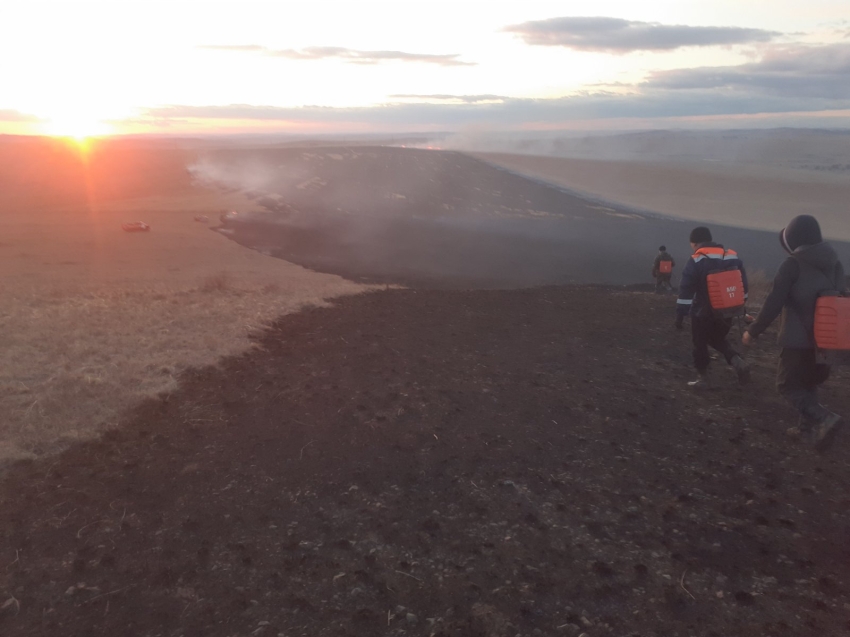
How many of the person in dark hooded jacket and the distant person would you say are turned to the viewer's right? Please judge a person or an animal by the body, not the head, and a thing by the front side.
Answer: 0

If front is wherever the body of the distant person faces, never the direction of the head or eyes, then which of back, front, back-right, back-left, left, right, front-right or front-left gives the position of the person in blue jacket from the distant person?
back

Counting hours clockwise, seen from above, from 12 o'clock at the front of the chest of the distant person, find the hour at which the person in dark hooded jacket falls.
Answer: The person in dark hooded jacket is roughly at 6 o'clock from the distant person.

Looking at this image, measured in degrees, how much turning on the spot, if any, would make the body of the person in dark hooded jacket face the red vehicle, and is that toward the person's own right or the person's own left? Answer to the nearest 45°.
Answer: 0° — they already face it

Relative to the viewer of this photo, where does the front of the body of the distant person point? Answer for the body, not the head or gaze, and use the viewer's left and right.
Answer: facing away from the viewer

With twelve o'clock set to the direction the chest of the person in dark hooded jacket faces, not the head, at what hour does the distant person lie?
The distant person is roughly at 1 o'clock from the person in dark hooded jacket.

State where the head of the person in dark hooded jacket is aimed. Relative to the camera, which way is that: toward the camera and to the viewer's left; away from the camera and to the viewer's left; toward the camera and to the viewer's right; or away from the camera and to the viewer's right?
away from the camera and to the viewer's left

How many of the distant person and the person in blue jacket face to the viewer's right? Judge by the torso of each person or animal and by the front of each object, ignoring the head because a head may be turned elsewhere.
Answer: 0

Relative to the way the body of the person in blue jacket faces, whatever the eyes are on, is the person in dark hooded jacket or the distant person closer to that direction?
the distant person

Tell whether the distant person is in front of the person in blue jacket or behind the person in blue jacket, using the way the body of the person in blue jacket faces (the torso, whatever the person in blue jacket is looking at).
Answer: in front

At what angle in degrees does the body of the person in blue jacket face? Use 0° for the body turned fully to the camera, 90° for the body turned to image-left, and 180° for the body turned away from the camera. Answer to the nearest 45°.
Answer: approximately 135°

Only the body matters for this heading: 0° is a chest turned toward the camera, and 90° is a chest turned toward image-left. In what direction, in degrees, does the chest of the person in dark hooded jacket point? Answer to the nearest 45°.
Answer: approximately 135°

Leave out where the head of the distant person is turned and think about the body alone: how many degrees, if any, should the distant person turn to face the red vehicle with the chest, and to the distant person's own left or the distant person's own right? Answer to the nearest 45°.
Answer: approximately 90° to the distant person's own left
